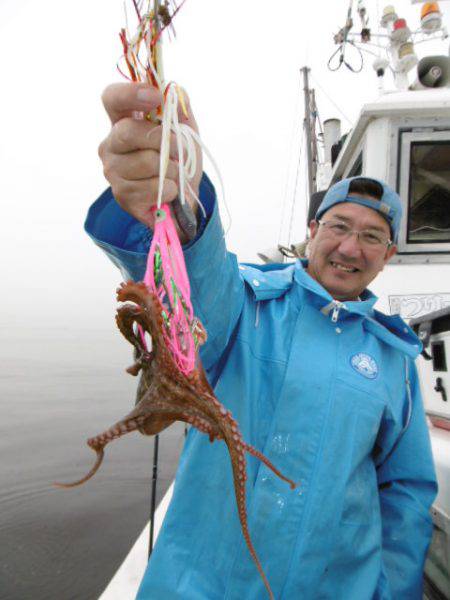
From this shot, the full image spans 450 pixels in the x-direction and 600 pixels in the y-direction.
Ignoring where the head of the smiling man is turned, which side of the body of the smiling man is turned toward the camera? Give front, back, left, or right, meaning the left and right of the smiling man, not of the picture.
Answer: front

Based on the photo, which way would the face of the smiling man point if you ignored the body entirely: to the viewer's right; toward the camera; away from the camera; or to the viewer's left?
toward the camera
